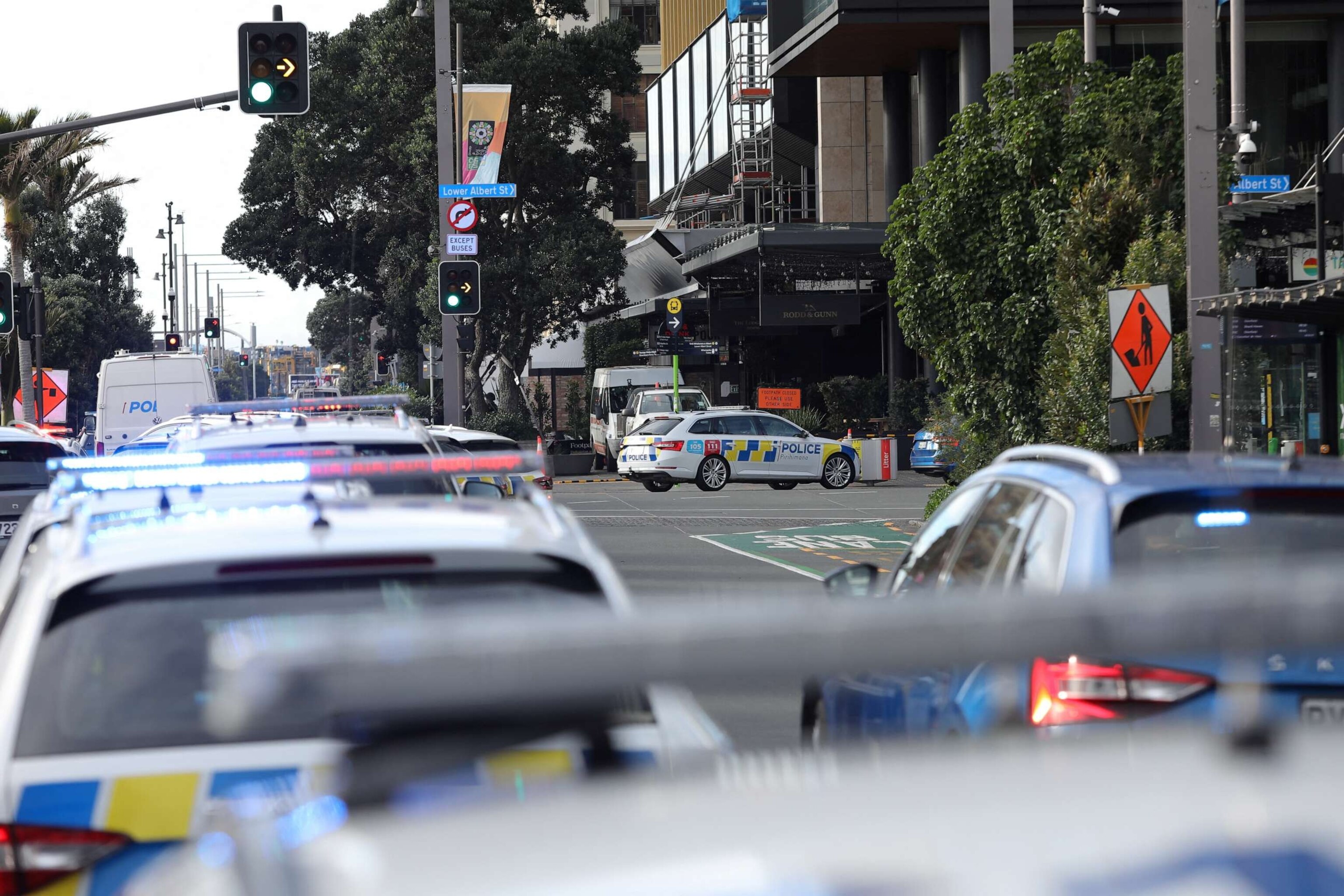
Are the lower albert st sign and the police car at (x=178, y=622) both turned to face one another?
yes

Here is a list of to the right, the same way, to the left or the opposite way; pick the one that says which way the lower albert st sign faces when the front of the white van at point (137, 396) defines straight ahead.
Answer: the opposite way

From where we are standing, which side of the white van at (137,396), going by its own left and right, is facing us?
back

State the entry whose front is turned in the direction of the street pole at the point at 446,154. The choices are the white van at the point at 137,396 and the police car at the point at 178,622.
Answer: the police car

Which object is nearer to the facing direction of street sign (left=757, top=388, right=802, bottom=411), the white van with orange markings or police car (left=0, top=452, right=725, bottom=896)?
the police car

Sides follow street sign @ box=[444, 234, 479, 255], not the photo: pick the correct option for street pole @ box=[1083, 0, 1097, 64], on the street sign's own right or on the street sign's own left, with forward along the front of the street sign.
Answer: on the street sign's own left

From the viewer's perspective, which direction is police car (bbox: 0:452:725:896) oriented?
away from the camera

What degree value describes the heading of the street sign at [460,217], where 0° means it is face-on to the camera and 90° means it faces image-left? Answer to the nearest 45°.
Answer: approximately 0°
